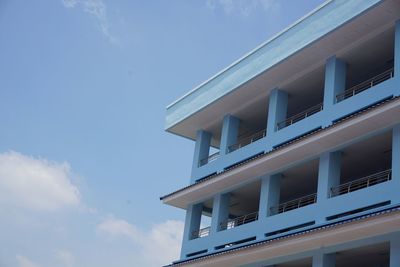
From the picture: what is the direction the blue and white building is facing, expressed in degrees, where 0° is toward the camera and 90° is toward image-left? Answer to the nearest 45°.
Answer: approximately 45°
